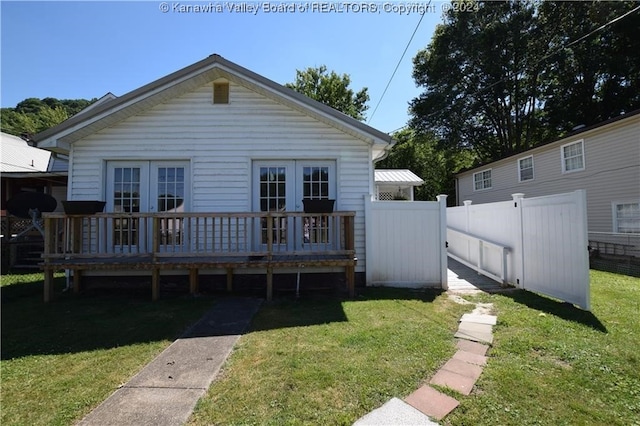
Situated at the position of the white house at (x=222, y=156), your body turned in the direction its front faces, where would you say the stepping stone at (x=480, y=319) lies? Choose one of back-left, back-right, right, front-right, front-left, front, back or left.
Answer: front-left

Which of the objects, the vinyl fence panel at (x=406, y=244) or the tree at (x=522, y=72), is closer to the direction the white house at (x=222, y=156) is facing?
the vinyl fence panel

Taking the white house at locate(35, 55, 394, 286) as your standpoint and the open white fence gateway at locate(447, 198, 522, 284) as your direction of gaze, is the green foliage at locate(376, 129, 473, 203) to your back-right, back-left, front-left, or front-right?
front-left

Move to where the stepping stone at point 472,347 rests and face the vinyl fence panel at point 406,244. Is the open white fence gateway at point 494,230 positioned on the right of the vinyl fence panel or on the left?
right

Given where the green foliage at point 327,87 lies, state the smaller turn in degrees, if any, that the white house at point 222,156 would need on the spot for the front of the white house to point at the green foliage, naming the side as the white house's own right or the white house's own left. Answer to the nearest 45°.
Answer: approximately 135° to the white house's own left

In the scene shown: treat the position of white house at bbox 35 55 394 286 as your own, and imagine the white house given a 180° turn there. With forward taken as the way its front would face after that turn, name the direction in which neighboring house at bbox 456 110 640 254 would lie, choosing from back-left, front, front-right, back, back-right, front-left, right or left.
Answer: right

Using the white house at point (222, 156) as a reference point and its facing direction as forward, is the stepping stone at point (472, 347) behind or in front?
in front

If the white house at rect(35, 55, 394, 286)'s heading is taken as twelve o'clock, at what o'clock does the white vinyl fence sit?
The white vinyl fence is roughly at 10 o'clock from the white house.

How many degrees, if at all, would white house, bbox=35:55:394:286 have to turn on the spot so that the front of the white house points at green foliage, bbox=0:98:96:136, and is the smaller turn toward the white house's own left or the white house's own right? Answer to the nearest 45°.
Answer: approximately 135° to the white house's own right

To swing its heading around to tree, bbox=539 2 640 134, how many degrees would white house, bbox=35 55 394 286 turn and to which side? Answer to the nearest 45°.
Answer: approximately 90° to its left

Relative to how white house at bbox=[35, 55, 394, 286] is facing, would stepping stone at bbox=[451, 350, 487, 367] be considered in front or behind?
in front

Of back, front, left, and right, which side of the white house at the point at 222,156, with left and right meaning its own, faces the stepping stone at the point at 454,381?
front

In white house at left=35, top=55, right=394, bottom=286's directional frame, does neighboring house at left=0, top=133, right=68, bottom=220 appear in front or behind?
behind

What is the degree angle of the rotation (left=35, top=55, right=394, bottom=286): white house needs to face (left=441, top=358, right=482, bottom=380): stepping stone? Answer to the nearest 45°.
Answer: approximately 45° to its left

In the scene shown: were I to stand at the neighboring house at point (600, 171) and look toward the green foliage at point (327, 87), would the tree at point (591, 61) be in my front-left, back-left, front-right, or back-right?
front-right

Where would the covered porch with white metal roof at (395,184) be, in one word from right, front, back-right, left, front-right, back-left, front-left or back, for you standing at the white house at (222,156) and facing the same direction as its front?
back-left

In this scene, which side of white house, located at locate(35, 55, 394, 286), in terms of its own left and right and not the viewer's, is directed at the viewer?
front
